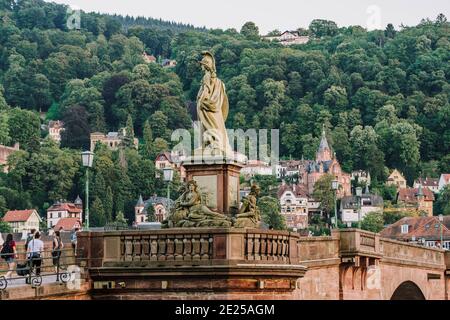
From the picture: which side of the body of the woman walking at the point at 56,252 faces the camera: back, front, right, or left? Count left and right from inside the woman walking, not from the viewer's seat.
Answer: back

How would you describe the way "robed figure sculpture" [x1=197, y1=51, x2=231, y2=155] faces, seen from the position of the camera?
facing to the left of the viewer

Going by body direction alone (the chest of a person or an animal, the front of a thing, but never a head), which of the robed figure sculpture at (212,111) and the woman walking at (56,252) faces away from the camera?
the woman walking

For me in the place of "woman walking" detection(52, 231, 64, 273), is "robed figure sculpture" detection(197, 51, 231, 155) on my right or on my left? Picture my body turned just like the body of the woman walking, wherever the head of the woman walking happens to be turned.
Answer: on my right

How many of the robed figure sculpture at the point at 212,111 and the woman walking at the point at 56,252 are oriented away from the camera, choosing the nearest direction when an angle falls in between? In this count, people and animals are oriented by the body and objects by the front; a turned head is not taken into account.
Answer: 1

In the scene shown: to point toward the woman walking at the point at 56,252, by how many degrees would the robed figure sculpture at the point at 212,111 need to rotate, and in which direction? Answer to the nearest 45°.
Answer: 0° — it already faces them

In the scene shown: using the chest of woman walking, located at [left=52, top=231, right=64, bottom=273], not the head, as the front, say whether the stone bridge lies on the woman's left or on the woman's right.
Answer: on the woman's right

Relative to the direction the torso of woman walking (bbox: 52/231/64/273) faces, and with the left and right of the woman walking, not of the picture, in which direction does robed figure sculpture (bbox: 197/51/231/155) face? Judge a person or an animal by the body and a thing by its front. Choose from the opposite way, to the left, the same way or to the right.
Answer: to the left
